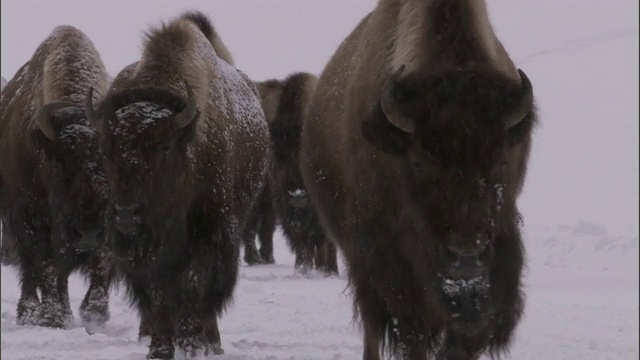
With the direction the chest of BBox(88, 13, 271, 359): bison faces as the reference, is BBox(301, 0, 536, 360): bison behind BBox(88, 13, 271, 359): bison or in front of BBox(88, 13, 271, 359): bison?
in front

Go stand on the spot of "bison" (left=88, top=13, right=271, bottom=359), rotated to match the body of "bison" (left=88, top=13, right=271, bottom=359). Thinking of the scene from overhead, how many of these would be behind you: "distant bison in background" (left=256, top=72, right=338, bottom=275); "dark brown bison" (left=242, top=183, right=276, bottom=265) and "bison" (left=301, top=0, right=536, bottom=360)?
2

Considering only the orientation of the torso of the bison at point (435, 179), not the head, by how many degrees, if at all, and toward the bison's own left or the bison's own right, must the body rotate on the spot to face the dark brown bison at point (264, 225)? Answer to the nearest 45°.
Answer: approximately 180°

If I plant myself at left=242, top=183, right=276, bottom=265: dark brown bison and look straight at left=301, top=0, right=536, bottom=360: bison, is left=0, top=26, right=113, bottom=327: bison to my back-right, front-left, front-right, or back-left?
front-right

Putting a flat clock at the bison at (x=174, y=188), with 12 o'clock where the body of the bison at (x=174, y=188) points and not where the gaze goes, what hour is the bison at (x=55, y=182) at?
the bison at (x=55, y=182) is roughly at 5 o'clock from the bison at (x=174, y=188).

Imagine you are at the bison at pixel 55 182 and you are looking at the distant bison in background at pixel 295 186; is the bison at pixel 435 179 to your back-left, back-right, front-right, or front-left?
back-right

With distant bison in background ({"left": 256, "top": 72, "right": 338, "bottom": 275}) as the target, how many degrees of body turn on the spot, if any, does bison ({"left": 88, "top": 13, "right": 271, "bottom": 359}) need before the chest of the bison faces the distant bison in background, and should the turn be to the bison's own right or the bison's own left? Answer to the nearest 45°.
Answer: approximately 180°

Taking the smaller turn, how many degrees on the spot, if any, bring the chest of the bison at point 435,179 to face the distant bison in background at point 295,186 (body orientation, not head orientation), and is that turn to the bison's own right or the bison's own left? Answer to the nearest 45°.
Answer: approximately 180°

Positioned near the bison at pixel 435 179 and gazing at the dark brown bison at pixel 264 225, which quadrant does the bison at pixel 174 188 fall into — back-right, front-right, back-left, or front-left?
front-left

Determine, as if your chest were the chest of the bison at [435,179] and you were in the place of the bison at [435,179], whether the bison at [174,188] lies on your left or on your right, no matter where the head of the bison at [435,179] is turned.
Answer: on your right

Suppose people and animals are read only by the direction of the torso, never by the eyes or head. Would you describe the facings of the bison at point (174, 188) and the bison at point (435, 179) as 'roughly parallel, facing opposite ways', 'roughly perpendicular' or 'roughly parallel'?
roughly parallel

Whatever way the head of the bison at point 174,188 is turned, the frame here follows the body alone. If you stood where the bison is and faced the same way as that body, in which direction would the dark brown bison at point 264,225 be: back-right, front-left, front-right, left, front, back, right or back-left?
back

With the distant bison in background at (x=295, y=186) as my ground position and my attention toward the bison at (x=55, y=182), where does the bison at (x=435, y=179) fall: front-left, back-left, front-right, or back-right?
front-left

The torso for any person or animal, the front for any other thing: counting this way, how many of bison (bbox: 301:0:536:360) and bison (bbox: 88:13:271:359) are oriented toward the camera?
2

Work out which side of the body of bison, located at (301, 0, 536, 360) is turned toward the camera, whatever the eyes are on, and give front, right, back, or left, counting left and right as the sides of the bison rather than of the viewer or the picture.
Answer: front
